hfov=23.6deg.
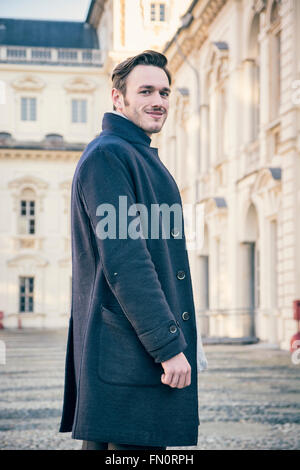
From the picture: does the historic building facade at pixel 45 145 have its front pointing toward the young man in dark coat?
yes

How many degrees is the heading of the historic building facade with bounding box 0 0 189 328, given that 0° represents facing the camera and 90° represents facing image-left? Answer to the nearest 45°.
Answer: approximately 0°
